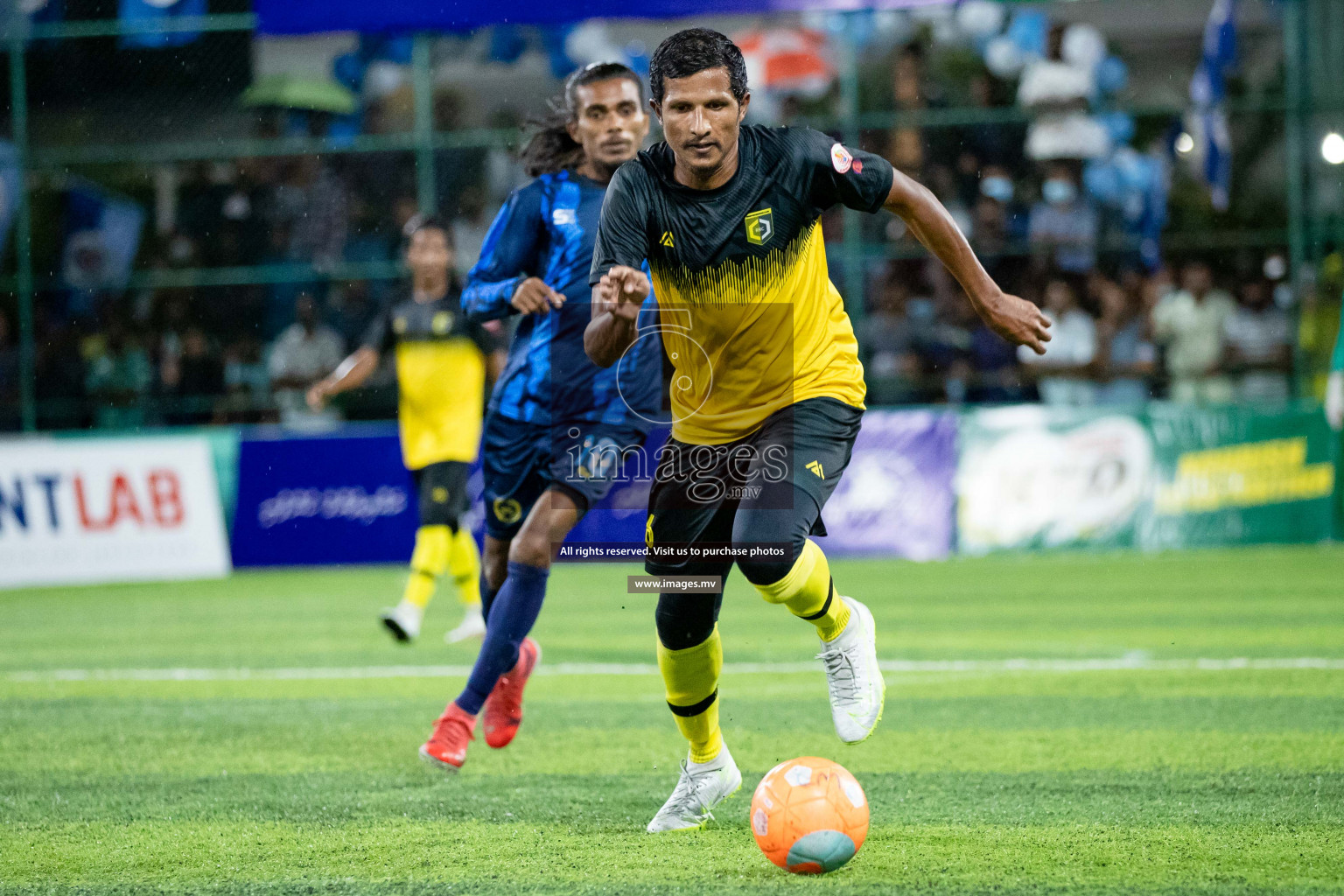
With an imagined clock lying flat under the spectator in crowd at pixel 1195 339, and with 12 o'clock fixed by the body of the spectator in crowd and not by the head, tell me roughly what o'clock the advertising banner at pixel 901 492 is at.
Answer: The advertising banner is roughly at 2 o'clock from the spectator in crowd.

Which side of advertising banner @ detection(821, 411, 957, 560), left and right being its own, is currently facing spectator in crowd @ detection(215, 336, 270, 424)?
right

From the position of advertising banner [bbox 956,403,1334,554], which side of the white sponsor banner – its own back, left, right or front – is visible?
left

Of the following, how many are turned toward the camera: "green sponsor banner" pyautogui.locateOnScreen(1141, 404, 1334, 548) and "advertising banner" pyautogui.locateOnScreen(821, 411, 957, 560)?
2

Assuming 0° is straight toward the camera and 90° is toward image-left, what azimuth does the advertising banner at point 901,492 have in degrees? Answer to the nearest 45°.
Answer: approximately 0°

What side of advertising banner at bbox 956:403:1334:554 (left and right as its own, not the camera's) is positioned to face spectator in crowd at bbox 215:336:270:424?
right
